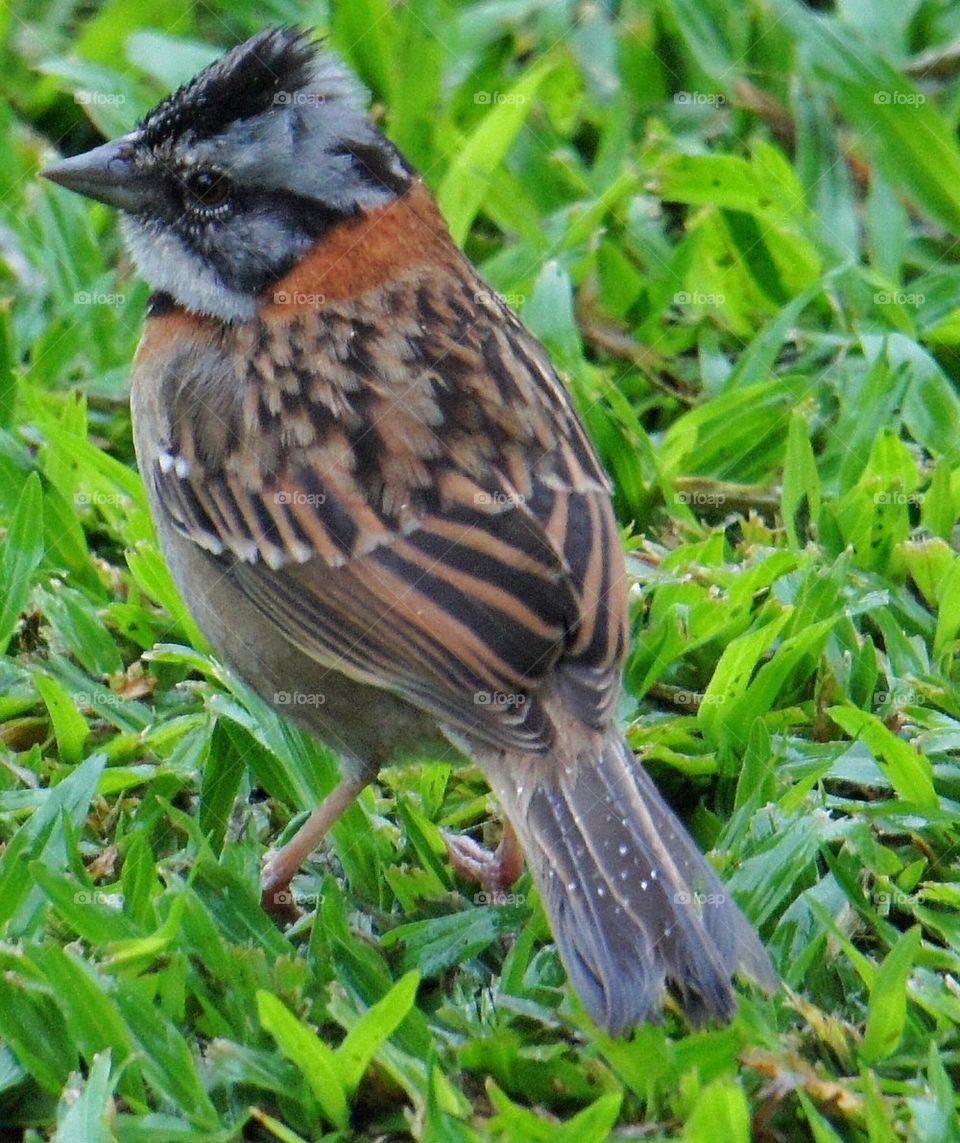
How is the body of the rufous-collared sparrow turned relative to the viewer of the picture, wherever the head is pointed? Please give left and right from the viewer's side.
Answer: facing away from the viewer and to the left of the viewer
